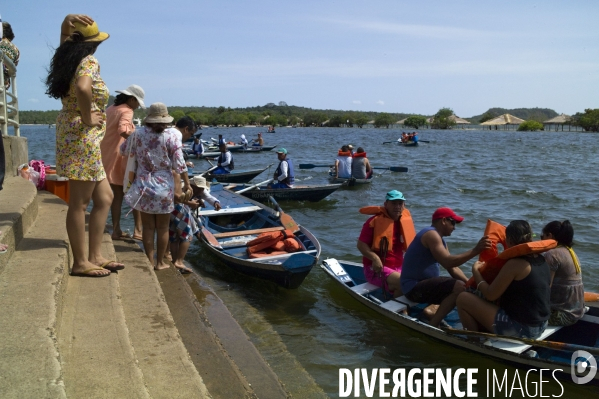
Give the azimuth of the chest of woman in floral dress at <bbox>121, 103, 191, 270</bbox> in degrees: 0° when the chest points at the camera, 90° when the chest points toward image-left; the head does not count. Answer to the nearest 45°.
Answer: approximately 180°

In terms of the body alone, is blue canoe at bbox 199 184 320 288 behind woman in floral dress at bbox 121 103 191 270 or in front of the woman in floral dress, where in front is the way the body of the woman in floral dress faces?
in front

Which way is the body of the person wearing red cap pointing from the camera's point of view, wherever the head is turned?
to the viewer's right

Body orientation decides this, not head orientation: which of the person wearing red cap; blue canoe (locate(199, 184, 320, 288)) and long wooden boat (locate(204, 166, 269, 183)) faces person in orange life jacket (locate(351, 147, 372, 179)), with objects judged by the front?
the long wooden boat

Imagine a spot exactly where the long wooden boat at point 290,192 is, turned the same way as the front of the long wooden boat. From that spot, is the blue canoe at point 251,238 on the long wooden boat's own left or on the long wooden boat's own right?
on the long wooden boat's own right

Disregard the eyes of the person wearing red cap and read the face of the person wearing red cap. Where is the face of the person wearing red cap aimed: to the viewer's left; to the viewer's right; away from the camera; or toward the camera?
to the viewer's right

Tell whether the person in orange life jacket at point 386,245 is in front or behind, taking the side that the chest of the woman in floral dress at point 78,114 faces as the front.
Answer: in front

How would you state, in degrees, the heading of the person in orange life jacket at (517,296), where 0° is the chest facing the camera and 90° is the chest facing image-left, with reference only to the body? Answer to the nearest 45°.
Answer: approximately 135°

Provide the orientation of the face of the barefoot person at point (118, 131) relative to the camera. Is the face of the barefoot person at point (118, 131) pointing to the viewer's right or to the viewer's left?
to the viewer's right

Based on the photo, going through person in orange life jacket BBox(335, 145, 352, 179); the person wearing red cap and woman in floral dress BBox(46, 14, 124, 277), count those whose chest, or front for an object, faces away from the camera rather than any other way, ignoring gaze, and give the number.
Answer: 1
